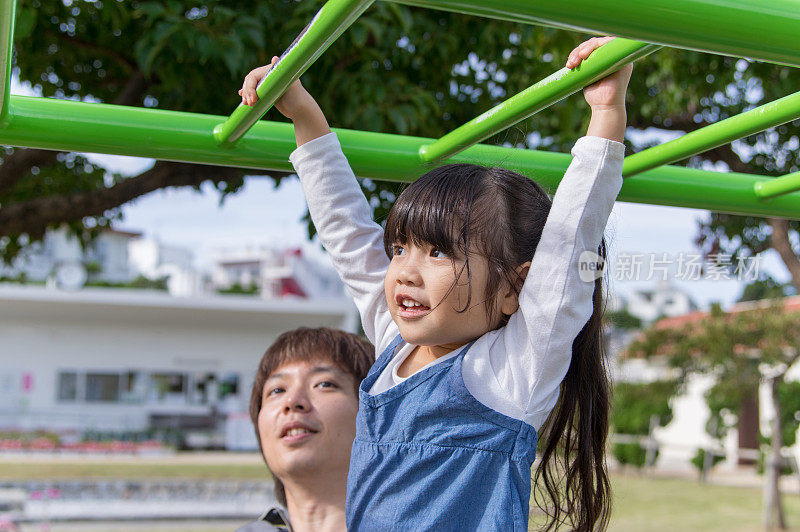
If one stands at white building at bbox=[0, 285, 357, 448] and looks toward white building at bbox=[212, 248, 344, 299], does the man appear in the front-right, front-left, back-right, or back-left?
back-right

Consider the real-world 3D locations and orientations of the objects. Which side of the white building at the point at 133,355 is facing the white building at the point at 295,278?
back

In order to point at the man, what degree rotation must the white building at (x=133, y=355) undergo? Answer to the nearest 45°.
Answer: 0° — it already faces them

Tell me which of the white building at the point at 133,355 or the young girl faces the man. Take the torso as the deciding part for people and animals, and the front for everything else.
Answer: the white building

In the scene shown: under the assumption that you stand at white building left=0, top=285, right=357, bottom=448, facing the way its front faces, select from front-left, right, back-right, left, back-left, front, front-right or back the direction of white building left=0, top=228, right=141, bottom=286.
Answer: back
